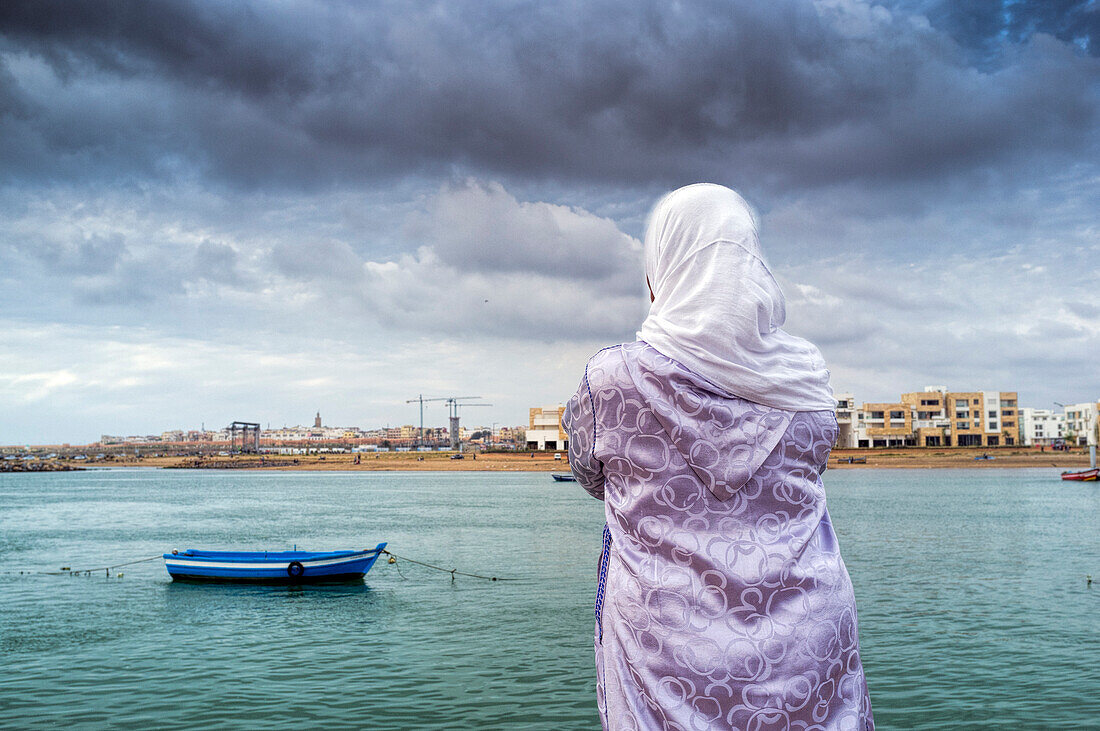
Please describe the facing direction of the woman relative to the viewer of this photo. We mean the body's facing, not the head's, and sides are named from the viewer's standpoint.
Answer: facing away from the viewer

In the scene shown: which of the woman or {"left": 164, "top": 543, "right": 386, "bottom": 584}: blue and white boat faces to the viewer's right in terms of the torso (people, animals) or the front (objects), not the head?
the blue and white boat

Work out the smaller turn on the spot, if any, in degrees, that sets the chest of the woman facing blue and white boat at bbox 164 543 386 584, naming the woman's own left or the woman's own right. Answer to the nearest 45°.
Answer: approximately 45° to the woman's own left

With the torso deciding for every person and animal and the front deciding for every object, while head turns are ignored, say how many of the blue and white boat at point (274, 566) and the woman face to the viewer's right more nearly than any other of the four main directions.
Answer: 1

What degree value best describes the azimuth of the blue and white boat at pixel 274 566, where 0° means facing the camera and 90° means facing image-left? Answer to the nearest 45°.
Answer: approximately 270°

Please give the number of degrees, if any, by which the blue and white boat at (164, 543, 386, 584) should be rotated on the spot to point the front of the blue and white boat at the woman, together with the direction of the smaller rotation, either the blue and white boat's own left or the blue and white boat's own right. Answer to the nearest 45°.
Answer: approximately 90° to the blue and white boat's own right
